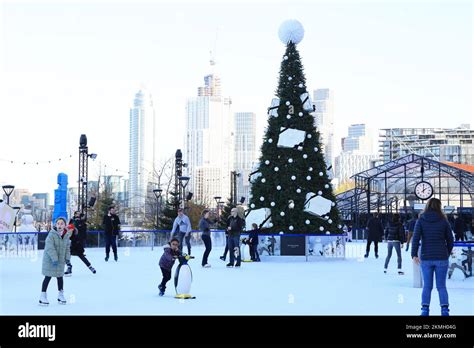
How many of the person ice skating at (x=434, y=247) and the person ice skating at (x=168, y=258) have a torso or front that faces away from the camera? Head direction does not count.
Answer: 1

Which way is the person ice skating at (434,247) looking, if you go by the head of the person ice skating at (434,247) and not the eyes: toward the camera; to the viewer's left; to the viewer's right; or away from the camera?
away from the camera

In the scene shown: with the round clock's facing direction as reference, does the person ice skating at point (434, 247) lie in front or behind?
in front

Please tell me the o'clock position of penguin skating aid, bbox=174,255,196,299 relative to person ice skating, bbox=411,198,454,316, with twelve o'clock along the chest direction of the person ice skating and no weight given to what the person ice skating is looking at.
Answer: The penguin skating aid is roughly at 10 o'clock from the person ice skating.

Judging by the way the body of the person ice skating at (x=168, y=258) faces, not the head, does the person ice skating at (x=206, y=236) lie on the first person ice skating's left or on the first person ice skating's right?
on the first person ice skating's left

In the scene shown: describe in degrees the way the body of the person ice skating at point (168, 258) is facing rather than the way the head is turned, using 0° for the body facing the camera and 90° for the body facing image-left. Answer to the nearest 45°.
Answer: approximately 315°

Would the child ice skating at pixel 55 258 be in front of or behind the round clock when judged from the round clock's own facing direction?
in front

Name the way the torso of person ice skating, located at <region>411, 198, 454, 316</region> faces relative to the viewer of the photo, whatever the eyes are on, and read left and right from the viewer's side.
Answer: facing away from the viewer
